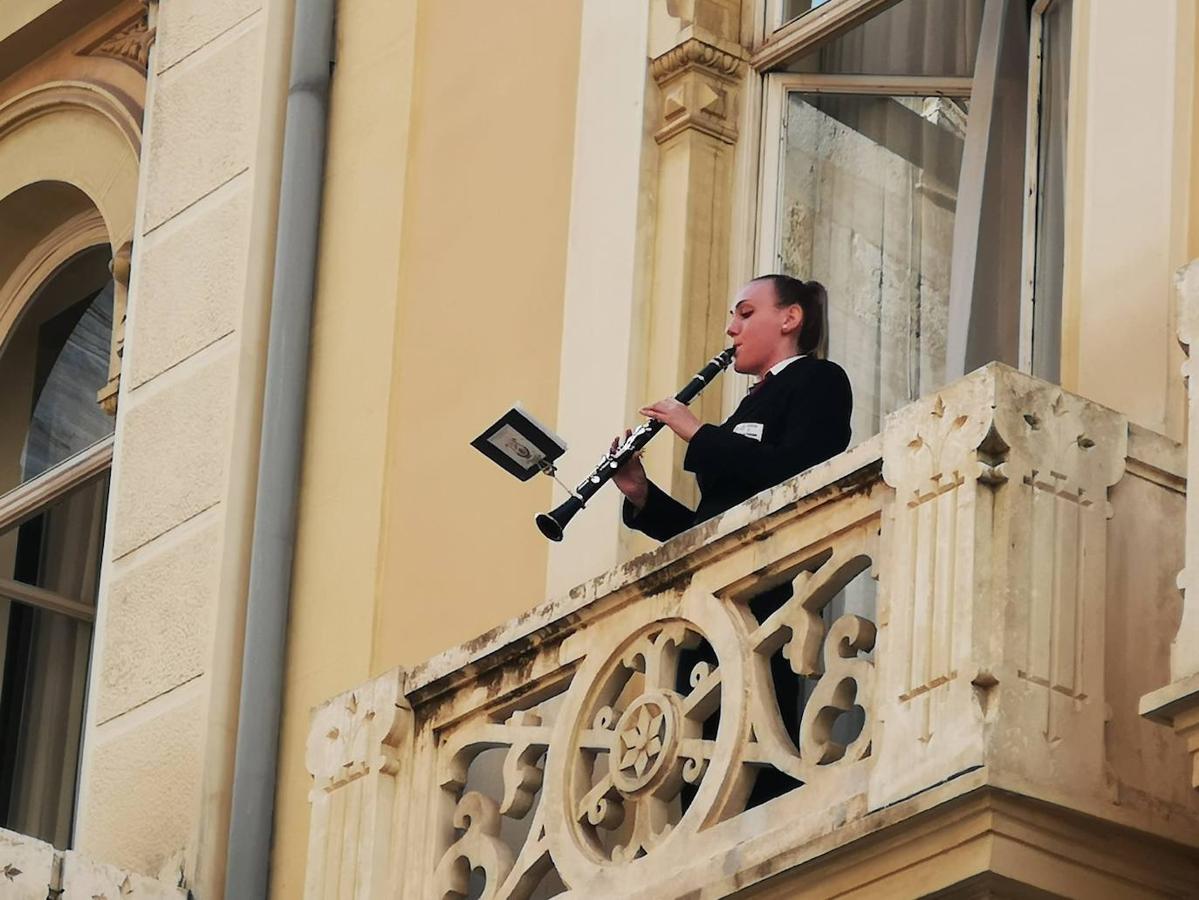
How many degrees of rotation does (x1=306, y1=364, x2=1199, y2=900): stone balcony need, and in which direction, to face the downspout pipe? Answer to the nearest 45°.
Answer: approximately 90° to its right

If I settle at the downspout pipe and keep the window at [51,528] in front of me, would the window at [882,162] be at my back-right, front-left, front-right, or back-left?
back-right

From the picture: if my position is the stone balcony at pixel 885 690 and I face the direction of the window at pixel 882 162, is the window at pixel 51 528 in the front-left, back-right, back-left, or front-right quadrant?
front-left

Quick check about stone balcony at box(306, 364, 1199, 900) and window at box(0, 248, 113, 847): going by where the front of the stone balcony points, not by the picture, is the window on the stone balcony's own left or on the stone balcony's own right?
on the stone balcony's own right
